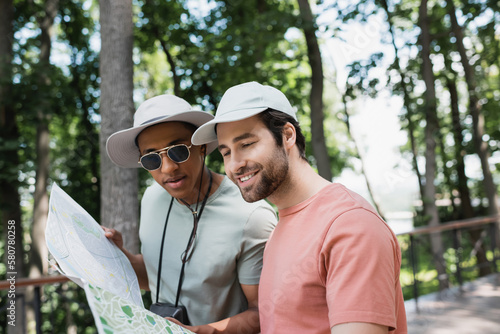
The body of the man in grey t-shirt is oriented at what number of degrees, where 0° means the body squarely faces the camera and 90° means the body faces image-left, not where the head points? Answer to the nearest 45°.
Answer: approximately 45°

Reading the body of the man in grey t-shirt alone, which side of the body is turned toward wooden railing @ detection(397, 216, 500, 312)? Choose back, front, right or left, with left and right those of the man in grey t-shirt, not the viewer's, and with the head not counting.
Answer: back

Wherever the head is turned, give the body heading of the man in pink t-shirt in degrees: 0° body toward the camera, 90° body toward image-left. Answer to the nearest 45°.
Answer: approximately 45°

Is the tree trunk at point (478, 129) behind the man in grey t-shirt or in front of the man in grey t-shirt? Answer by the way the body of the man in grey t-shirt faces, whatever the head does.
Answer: behind

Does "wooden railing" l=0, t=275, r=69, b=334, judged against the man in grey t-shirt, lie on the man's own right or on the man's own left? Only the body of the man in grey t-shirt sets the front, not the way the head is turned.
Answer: on the man's own right

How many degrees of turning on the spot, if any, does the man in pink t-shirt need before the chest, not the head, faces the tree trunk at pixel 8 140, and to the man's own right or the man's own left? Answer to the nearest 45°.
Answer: approximately 90° to the man's own right

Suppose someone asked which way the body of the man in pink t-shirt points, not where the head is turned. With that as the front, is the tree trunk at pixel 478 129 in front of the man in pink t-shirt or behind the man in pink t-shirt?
behind

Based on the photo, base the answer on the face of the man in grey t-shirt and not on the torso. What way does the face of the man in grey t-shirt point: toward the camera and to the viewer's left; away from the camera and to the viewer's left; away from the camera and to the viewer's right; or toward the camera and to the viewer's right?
toward the camera and to the viewer's left

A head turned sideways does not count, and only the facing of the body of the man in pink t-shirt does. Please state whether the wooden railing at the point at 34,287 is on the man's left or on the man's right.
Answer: on the man's right
